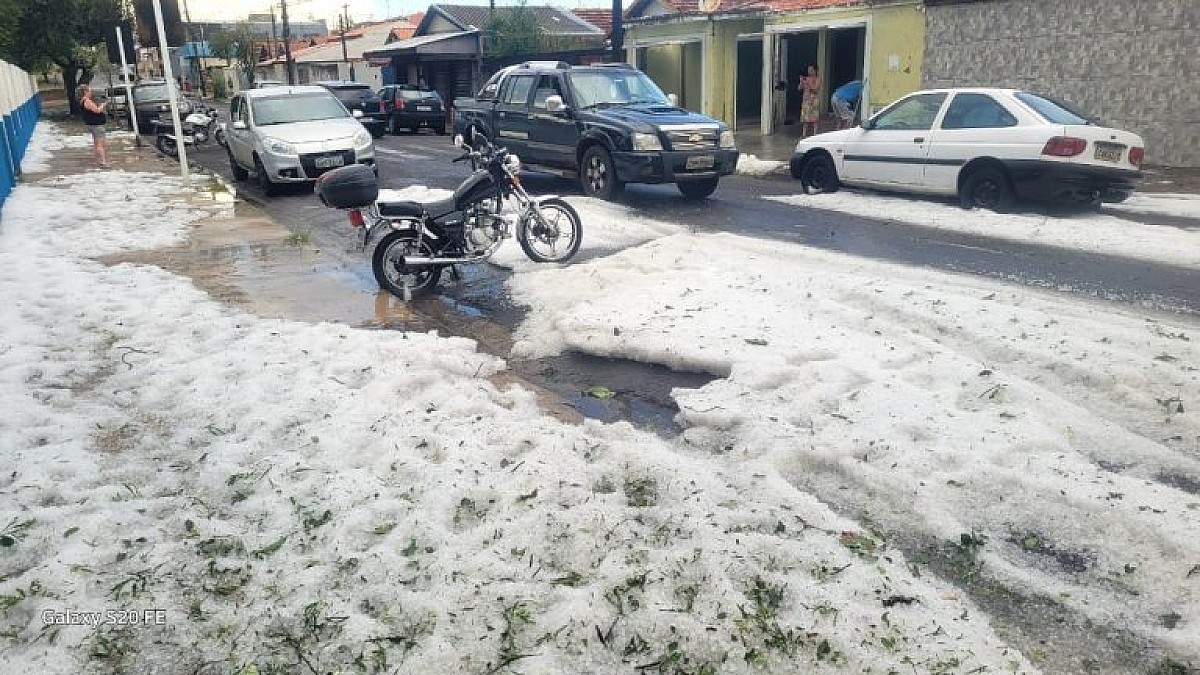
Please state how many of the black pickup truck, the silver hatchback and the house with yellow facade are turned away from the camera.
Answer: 0

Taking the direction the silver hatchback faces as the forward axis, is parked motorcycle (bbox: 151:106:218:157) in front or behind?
behind

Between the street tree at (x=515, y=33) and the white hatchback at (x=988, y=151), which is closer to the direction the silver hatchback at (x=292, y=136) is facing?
the white hatchback

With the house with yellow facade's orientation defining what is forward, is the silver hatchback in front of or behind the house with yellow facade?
in front

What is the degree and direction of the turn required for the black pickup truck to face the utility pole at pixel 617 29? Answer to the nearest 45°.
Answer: approximately 135° to its left

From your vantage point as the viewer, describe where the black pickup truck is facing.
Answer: facing the viewer and to the right of the viewer

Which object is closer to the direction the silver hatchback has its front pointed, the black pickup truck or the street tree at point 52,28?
the black pickup truck

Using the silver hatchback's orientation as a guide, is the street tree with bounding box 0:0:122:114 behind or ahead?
behind

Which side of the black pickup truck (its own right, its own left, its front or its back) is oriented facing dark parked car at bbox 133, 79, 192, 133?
back

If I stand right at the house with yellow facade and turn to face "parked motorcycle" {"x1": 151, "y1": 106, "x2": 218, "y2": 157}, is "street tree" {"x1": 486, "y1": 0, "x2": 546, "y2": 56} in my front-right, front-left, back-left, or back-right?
front-right

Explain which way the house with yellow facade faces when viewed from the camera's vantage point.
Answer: facing the viewer and to the left of the viewer

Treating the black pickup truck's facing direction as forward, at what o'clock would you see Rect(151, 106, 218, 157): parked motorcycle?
The parked motorcycle is roughly at 6 o'clock from the black pickup truck.

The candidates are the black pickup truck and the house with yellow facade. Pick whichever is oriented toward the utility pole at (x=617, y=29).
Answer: the house with yellow facade

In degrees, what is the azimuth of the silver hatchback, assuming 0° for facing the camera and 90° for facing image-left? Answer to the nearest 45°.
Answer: approximately 315°
